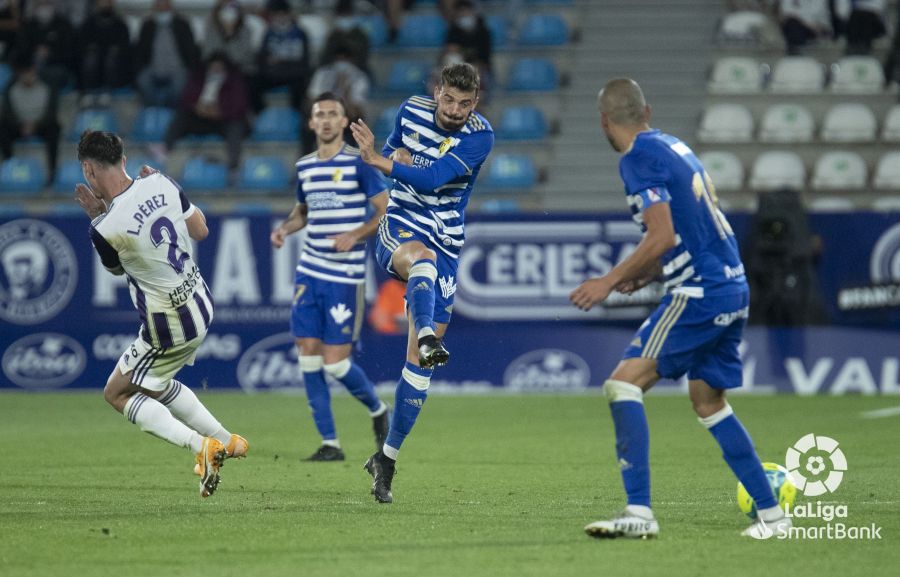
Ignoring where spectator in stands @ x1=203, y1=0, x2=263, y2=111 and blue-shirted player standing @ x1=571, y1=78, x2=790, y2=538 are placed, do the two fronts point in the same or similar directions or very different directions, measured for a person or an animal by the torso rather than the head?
very different directions

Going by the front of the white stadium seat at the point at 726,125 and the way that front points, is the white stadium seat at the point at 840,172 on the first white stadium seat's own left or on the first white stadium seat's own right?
on the first white stadium seat's own left

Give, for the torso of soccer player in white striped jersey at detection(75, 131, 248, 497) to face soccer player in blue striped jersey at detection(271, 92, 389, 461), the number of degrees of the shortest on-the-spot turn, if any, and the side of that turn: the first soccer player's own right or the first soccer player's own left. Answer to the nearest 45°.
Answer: approximately 90° to the first soccer player's own right

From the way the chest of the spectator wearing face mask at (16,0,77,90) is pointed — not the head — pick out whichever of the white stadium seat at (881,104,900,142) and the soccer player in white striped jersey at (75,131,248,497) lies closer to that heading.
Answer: the soccer player in white striped jersey

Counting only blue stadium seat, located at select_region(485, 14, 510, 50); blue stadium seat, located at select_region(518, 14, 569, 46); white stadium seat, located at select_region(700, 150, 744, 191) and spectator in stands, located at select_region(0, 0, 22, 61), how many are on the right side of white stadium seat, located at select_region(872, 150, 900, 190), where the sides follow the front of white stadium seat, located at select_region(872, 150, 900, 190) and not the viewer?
4

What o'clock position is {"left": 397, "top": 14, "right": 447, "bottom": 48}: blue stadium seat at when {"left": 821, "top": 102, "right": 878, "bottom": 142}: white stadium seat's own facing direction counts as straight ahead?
The blue stadium seat is roughly at 3 o'clock from the white stadium seat.

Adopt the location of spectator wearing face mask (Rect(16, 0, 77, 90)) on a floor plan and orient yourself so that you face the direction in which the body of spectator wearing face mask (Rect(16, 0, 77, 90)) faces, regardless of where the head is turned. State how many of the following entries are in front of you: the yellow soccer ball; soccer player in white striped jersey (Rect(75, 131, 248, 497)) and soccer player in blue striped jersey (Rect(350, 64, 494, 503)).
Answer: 3

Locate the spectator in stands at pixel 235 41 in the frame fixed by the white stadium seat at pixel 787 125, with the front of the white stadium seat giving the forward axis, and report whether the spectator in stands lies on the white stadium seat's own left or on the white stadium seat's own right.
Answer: on the white stadium seat's own right

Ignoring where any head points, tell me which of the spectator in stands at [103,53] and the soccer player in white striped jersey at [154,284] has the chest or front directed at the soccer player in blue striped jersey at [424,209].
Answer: the spectator in stands
